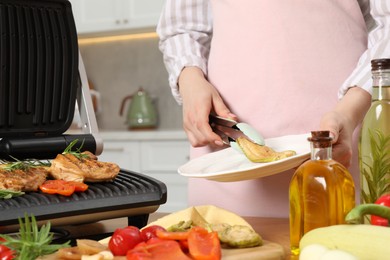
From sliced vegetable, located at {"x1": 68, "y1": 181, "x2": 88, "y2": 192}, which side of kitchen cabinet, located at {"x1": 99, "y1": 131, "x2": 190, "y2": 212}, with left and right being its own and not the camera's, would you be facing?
front

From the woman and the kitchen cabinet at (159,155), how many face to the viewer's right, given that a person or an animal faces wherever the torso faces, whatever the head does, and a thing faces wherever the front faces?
0

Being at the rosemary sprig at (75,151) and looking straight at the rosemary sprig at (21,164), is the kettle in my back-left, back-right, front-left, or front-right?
back-right

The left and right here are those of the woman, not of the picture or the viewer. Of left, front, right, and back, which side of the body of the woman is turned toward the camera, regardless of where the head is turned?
front

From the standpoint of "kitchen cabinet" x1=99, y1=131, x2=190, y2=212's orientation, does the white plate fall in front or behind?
in front

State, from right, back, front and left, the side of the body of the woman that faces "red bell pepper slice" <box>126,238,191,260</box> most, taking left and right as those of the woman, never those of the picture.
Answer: front

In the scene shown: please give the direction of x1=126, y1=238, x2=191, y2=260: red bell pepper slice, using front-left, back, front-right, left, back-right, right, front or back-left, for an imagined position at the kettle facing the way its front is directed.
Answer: right

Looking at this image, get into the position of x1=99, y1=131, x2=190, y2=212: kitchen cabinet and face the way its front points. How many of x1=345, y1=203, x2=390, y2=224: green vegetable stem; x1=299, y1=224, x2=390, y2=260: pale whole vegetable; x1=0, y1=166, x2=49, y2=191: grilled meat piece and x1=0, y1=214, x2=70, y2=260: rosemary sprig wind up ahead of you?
4

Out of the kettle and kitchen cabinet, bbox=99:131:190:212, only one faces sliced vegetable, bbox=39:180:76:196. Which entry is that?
the kitchen cabinet

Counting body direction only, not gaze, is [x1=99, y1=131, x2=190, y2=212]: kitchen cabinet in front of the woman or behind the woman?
behind

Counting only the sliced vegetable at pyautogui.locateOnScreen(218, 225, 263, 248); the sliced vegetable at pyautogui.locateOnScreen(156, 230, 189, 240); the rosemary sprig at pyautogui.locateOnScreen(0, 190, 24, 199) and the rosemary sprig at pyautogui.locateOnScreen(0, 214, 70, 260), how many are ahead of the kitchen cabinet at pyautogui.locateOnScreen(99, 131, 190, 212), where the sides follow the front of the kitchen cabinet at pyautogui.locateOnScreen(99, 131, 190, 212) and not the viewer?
4

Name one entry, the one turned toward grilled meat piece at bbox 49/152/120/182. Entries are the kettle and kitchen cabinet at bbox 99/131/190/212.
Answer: the kitchen cabinet

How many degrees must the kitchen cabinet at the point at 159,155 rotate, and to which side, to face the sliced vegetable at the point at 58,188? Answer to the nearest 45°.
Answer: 0° — it already faces it

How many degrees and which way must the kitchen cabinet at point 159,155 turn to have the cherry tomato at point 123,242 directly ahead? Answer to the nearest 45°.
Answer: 0° — it already faces it

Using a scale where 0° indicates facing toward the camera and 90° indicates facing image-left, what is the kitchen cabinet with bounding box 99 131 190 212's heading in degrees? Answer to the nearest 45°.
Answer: approximately 0°
